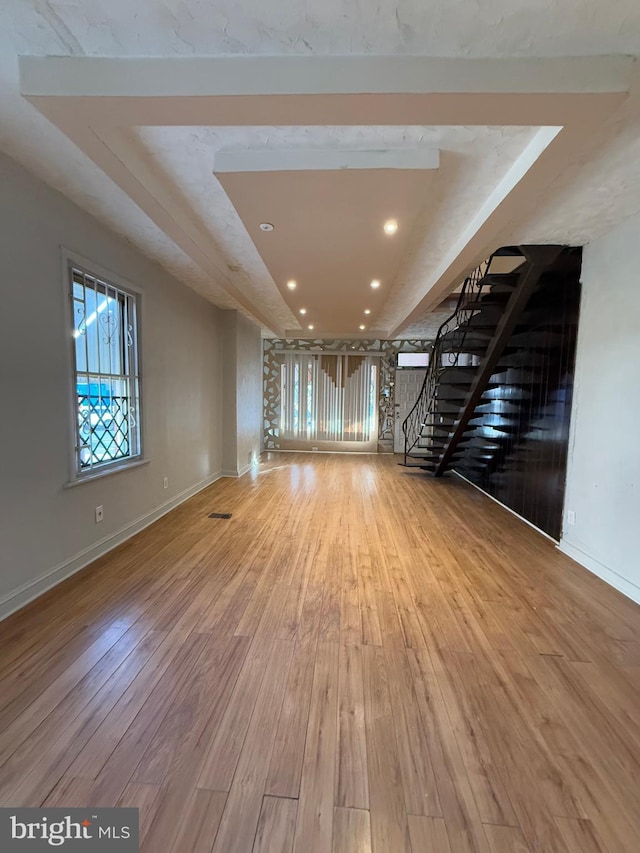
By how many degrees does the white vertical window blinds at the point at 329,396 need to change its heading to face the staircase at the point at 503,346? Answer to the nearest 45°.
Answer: approximately 45° to its left

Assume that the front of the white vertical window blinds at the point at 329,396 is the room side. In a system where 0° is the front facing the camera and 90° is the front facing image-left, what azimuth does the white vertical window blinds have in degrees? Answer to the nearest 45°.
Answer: approximately 0°

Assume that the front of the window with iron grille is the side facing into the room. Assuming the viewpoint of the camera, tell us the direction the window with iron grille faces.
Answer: facing the viewer and to the right of the viewer

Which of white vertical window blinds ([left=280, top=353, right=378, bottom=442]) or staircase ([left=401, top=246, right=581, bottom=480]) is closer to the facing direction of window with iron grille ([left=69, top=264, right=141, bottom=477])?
the staircase

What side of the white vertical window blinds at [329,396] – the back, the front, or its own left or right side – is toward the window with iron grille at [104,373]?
front

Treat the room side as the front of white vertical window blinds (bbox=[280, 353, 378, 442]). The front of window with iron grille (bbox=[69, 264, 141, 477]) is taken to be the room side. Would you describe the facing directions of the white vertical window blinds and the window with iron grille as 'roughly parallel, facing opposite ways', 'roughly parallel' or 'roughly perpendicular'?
roughly perpendicular

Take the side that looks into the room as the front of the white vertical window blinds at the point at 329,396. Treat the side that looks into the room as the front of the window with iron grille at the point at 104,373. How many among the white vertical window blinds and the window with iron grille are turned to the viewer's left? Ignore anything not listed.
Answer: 0

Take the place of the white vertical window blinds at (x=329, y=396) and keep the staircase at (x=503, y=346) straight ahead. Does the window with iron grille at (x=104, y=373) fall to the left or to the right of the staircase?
right

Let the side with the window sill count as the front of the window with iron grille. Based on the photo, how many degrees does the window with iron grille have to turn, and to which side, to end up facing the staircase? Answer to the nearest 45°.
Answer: approximately 45° to its left

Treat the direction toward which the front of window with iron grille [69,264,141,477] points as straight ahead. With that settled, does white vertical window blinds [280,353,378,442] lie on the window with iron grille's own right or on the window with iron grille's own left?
on the window with iron grille's own left
